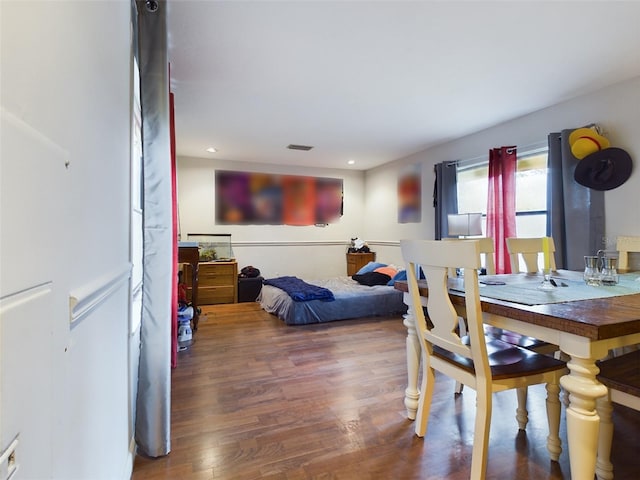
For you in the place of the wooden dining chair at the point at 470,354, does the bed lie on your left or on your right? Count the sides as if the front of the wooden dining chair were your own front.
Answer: on your left

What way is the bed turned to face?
to the viewer's left

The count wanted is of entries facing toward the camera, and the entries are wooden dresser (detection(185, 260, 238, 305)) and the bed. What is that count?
1

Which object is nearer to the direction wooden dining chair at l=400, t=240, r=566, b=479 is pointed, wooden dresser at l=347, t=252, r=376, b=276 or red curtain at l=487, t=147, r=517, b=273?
the red curtain

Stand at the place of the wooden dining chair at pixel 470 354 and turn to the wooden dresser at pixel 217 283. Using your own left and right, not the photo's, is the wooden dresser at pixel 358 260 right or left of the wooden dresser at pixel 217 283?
right

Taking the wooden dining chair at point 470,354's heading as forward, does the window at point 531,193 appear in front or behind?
in front

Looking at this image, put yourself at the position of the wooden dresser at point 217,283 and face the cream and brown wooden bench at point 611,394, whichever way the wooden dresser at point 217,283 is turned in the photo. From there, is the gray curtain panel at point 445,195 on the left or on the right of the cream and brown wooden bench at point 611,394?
left

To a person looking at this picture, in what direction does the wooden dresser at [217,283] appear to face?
facing the viewer

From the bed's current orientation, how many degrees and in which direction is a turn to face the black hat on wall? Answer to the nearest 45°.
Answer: approximately 135° to its left

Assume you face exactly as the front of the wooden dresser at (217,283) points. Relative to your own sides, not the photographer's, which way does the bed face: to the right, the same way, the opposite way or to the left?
to the right

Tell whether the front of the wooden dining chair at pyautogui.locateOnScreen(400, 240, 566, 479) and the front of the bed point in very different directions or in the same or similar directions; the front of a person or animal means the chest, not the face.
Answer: very different directions

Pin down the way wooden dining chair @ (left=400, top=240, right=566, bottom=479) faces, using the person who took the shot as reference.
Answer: facing away from the viewer and to the right of the viewer

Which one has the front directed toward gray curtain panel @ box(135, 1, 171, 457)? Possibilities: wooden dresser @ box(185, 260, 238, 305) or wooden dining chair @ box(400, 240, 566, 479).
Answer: the wooden dresser

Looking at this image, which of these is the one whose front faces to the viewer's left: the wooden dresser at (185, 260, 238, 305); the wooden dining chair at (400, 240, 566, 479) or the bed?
the bed

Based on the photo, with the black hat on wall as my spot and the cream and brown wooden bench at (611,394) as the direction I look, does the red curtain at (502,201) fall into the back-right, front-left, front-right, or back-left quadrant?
back-right

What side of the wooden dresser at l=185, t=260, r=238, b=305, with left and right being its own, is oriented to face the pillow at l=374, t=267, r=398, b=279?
left
